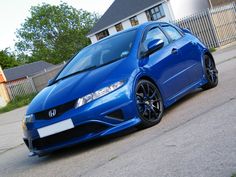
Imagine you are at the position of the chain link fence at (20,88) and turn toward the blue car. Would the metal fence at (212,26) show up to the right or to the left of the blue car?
left

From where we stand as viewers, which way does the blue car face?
facing the viewer and to the left of the viewer

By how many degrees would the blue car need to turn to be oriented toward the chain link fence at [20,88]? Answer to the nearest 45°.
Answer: approximately 135° to its right

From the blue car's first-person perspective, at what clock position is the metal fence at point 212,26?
The metal fence is roughly at 5 o'clock from the blue car.
